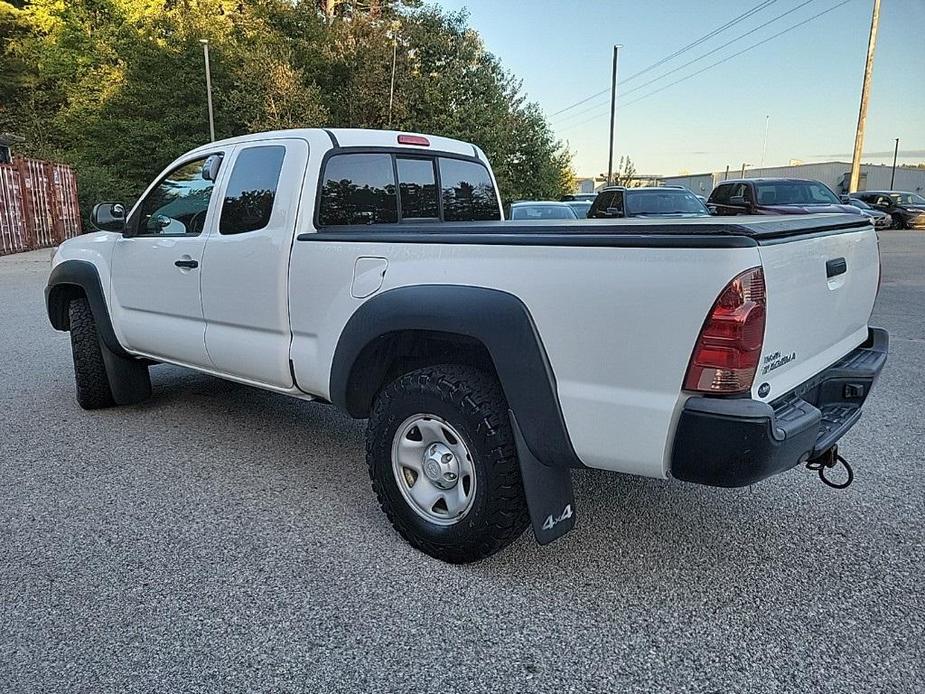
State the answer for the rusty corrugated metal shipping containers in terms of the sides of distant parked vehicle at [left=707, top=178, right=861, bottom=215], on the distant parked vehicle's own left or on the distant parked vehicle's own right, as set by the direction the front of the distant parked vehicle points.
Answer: on the distant parked vehicle's own right

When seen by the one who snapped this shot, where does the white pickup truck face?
facing away from the viewer and to the left of the viewer

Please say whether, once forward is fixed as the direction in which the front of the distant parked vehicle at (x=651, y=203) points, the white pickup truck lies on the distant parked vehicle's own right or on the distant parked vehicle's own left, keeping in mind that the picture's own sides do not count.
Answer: on the distant parked vehicle's own right

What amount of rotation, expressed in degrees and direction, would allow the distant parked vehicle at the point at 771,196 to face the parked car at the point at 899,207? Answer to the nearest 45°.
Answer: approximately 135° to its left

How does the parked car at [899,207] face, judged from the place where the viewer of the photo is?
facing the viewer and to the right of the viewer

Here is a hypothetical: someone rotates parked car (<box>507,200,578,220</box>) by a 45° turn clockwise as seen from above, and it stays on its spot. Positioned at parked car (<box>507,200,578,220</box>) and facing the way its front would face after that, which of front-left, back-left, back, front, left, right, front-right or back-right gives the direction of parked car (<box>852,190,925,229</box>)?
back

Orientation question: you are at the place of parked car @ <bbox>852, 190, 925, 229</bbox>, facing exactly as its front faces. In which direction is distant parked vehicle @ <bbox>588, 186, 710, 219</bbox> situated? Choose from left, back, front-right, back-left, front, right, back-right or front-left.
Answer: front-right

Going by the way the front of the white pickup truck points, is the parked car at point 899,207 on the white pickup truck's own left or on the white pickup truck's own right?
on the white pickup truck's own right

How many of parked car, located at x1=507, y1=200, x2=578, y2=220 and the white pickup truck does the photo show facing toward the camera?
1

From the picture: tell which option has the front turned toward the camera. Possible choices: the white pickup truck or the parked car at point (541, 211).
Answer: the parked car

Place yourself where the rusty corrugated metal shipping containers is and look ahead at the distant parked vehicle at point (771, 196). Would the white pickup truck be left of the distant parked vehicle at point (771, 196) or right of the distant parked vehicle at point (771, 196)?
right

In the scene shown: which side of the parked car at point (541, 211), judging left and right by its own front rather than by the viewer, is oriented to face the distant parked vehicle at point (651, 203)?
left

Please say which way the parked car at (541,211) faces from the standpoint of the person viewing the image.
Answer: facing the viewer

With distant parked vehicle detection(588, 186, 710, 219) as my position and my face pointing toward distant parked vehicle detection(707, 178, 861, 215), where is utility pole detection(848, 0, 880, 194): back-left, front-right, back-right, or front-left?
front-left

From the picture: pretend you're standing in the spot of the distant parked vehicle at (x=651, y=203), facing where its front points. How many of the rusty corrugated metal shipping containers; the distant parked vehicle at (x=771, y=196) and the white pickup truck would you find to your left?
1
